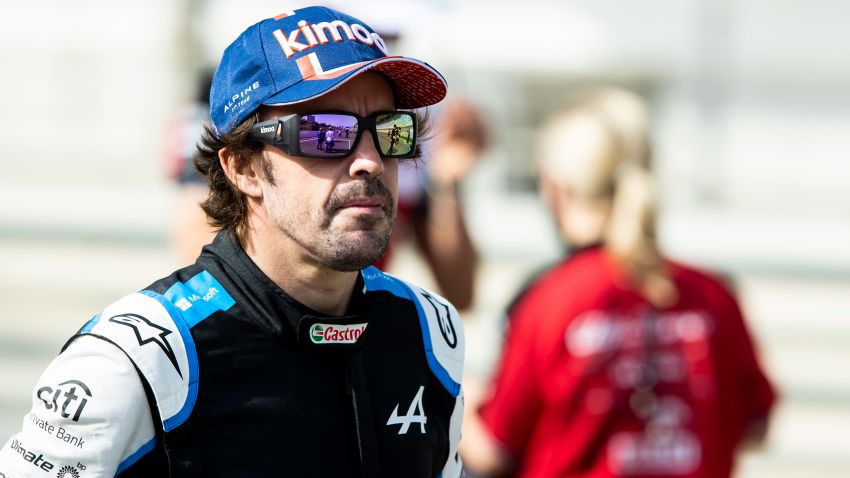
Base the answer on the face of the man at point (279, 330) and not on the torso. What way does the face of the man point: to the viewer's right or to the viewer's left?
to the viewer's right

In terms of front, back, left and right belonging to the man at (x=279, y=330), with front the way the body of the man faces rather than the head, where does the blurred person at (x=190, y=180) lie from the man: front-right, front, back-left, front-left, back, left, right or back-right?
back-left

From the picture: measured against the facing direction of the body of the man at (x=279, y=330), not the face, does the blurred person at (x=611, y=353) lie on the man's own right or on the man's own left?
on the man's own left

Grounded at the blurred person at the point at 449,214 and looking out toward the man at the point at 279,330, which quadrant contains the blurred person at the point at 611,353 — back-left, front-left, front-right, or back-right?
front-left

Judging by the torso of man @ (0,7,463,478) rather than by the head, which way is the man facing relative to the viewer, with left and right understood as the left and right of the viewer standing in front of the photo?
facing the viewer and to the right of the viewer

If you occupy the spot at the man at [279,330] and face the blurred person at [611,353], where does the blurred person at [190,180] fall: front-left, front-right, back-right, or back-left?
front-left
